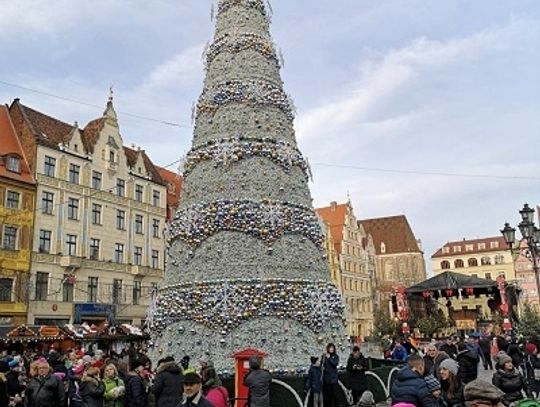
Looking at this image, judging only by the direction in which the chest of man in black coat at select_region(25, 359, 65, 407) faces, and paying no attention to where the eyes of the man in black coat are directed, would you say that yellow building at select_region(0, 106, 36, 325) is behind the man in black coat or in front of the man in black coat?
behind

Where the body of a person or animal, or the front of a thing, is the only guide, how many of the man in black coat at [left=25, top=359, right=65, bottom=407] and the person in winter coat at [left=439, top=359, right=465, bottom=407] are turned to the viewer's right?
0

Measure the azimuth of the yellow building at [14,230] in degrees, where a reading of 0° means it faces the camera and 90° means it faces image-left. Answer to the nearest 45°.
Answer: approximately 315°

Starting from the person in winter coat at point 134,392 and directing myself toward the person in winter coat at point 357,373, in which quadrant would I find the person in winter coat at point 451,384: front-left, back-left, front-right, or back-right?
front-right

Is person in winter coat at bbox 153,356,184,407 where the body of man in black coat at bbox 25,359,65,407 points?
no

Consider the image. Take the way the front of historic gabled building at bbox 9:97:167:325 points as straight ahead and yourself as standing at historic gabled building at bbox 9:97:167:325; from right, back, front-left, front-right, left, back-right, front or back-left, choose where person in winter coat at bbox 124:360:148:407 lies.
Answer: front-right

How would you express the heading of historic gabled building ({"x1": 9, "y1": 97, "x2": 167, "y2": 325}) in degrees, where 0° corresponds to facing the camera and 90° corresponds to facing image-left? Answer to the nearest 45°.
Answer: approximately 315°

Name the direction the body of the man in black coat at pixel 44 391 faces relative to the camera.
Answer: toward the camera

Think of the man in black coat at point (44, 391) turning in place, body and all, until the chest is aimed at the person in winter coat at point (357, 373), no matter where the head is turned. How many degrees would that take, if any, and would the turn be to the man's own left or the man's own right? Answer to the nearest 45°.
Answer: approximately 90° to the man's own left

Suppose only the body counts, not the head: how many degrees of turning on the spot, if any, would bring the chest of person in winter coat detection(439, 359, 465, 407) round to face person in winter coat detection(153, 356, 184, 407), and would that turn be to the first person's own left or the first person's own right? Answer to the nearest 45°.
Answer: approximately 45° to the first person's own right

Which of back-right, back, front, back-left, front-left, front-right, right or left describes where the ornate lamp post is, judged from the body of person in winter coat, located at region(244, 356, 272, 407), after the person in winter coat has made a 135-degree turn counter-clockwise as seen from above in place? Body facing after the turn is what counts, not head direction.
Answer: back

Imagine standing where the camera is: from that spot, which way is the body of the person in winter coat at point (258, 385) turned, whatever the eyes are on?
away from the camera
